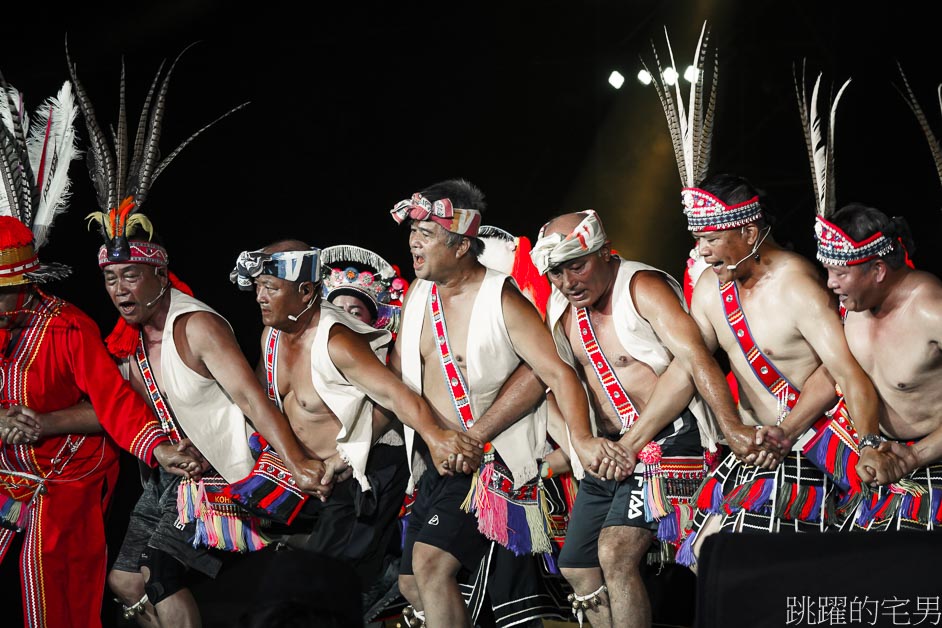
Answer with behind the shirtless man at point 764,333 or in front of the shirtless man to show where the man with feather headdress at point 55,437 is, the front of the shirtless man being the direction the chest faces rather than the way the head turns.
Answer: in front

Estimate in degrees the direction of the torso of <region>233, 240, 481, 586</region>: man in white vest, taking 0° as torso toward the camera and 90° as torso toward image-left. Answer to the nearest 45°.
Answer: approximately 45°

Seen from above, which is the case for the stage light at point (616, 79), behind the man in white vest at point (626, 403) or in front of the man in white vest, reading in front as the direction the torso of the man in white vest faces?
behind

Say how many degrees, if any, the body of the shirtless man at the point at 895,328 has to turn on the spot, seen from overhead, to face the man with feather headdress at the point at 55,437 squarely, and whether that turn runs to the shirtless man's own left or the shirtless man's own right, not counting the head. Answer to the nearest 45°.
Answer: approximately 45° to the shirtless man's own right

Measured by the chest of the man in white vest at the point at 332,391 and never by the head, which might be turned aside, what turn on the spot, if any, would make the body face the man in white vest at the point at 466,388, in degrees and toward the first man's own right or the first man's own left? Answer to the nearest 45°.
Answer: approximately 90° to the first man's own left

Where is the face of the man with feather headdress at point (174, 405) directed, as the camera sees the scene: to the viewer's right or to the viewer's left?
to the viewer's left

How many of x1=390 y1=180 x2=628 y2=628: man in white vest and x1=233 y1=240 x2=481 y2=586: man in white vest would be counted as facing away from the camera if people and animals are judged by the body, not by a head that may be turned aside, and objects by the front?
0

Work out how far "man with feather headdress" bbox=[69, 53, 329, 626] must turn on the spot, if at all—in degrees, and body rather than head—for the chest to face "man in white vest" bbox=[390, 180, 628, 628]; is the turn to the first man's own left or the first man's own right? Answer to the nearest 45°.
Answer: approximately 90° to the first man's own left

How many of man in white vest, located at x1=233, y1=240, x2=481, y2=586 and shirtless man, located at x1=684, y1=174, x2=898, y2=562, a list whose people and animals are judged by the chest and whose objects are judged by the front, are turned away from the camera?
0

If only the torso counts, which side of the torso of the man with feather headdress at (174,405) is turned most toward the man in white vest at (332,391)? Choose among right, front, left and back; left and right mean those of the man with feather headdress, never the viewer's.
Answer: left
